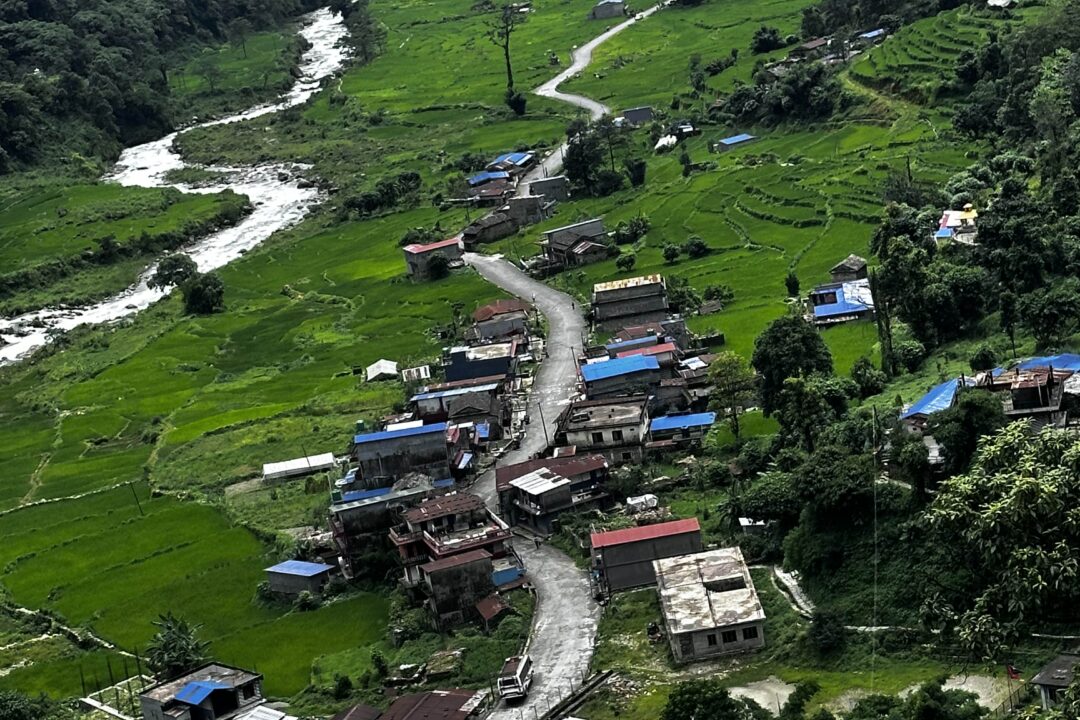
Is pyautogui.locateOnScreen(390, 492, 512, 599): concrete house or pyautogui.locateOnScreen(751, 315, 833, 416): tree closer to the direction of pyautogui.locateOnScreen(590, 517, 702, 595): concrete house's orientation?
the concrete house

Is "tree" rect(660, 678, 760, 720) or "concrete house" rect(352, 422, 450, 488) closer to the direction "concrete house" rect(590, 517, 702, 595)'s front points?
the concrete house

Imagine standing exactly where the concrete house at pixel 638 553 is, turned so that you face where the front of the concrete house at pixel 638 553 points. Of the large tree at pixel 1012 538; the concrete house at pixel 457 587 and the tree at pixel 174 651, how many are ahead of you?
2

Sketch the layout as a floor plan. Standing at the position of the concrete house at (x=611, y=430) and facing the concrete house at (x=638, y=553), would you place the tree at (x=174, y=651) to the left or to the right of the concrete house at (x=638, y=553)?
right

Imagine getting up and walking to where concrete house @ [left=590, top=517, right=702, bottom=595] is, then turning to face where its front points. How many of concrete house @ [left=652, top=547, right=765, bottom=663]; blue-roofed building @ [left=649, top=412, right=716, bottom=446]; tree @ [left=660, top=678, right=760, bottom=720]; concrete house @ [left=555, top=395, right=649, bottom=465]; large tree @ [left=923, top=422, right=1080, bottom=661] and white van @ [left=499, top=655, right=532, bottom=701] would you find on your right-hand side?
2

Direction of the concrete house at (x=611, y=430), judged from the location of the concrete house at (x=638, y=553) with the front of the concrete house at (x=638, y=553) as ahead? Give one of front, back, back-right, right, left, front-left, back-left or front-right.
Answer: right

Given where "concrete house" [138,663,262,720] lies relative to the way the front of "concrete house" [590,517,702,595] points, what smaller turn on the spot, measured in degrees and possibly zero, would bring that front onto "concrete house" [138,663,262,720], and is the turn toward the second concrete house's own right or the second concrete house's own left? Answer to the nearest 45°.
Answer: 0° — it already faces it

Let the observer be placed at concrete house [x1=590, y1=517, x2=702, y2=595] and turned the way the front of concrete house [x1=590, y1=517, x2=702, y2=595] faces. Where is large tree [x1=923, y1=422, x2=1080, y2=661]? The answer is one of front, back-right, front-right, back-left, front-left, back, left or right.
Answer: back-left

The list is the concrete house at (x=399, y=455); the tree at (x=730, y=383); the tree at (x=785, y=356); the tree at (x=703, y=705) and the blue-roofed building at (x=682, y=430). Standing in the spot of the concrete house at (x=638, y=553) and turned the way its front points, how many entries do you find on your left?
1

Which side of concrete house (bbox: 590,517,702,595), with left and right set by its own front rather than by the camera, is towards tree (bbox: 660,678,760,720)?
left

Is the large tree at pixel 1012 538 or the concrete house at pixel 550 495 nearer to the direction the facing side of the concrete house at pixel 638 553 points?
the concrete house

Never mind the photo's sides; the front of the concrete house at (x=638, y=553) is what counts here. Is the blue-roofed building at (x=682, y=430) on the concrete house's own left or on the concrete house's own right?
on the concrete house's own right

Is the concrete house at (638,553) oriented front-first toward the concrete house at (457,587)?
yes

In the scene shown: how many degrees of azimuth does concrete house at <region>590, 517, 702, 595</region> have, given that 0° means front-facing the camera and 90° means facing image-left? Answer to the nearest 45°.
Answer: approximately 90°

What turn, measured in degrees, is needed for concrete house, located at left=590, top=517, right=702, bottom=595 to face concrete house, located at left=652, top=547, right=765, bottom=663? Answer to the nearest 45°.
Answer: approximately 90° to its left
